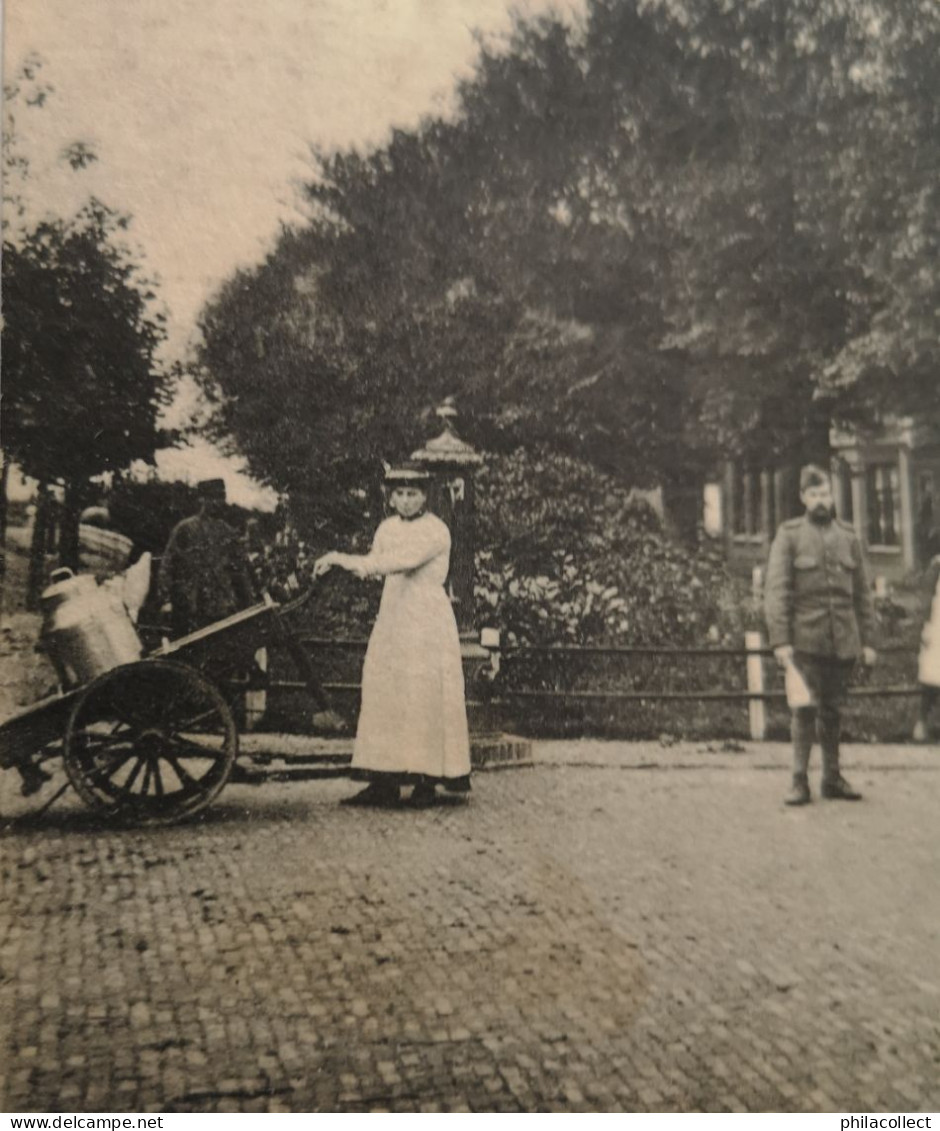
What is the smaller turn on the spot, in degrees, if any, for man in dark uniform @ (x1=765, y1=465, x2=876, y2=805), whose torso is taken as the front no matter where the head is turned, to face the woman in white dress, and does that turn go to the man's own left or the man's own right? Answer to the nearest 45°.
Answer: approximately 45° to the man's own right

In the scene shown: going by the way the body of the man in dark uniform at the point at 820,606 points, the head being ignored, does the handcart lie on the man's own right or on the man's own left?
on the man's own right

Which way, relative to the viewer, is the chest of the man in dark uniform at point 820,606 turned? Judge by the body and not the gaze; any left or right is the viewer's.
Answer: facing the viewer

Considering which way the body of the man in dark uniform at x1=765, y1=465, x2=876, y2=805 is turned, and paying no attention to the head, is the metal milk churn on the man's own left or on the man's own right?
on the man's own right

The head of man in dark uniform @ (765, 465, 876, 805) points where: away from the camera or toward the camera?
toward the camera

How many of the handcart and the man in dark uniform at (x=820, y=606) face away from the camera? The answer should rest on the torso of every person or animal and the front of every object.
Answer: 0

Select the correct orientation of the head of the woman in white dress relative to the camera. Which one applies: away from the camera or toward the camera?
toward the camera
